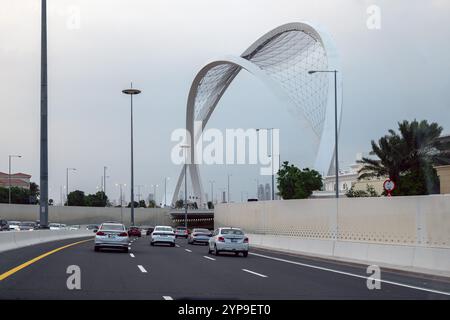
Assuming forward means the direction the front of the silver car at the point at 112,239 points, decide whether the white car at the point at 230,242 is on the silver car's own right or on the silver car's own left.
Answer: on the silver car's own right

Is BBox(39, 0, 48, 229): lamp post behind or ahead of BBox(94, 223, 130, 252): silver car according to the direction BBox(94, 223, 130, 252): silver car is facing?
ahead

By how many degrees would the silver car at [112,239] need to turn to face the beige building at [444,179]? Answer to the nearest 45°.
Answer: approximately 45° to its right

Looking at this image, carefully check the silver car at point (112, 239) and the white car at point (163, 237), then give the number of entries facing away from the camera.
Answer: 2

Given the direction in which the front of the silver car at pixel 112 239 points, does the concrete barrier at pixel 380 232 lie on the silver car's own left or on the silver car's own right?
on the silver car's own right

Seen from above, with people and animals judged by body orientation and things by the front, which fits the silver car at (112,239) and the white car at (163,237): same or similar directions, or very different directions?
same or similar directions

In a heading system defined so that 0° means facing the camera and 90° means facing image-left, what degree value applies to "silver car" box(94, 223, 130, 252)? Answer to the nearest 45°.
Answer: approximately 180°

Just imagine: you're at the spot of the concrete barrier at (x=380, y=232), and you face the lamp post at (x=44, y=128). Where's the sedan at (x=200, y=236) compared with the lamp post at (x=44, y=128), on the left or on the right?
right

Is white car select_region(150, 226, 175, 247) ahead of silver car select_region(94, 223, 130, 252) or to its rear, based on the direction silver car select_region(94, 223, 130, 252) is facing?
ahead

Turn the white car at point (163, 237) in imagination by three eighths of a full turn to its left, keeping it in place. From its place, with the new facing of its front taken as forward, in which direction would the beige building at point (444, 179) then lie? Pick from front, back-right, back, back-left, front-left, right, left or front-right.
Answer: back-left

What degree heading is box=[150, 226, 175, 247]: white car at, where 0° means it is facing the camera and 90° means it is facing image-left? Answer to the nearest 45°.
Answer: approximately 180°

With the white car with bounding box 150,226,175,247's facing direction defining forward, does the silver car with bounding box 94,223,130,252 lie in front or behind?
behind
